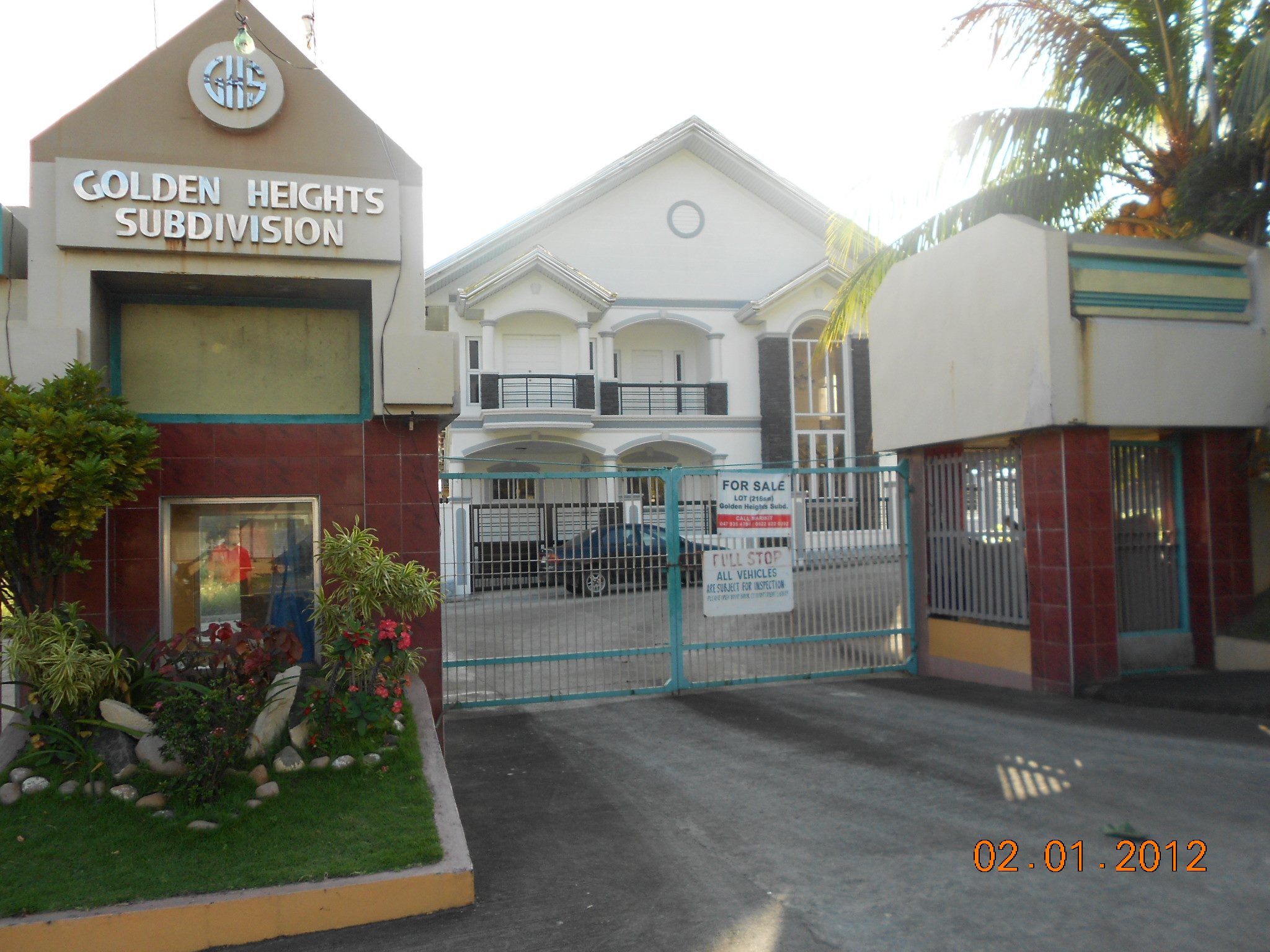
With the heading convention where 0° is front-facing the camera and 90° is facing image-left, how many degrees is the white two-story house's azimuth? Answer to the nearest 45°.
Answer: approximately 0°

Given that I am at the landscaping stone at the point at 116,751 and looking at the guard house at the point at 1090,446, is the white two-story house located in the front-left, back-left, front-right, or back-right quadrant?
front-left

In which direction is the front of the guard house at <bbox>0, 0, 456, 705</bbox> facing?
toward the camera

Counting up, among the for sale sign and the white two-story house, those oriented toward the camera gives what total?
2

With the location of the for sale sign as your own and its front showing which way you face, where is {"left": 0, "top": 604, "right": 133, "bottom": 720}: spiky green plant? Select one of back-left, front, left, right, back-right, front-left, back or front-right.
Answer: front-right

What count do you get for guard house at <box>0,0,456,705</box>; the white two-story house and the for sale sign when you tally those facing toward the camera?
3

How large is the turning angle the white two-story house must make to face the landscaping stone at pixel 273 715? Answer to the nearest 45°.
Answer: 0° — it already faces it

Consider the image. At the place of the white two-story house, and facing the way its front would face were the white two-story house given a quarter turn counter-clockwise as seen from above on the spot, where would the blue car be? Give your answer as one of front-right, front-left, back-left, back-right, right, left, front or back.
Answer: right

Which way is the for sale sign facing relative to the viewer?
toward the camera

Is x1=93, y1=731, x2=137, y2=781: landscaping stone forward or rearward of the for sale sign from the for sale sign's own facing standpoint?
forward

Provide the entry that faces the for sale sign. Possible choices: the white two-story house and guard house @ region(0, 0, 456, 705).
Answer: the white two-story house

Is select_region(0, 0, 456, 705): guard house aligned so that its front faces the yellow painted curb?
yes
